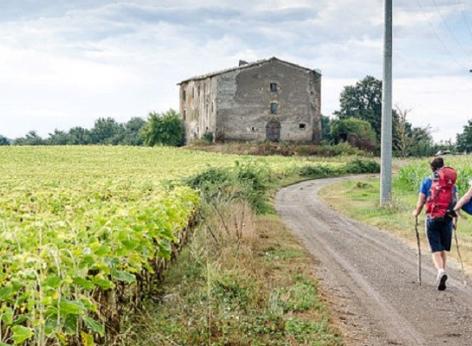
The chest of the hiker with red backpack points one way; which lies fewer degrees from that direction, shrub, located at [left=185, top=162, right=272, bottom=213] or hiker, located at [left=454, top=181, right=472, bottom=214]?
the shrub

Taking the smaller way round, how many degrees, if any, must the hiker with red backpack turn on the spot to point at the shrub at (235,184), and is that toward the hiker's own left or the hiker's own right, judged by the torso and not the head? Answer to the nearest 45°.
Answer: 0° — they already face it

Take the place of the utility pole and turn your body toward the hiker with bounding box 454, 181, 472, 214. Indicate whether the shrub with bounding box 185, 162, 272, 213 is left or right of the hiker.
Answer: right

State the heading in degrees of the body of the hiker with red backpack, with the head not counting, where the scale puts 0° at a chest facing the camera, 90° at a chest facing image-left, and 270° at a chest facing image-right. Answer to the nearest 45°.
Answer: approximately 135°

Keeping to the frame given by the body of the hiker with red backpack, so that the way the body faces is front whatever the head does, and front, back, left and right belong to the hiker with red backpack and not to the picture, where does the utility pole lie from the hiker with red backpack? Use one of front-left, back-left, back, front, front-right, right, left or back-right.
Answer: front-right
